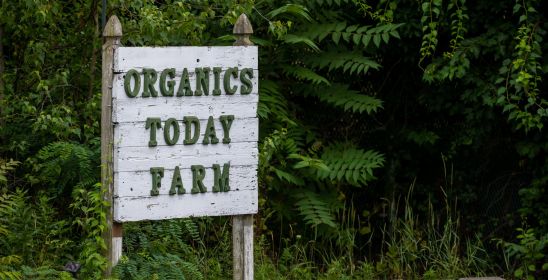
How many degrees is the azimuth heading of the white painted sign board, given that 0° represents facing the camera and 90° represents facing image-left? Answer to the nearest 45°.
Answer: approximately 315°

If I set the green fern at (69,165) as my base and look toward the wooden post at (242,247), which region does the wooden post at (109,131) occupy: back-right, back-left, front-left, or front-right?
front-right
